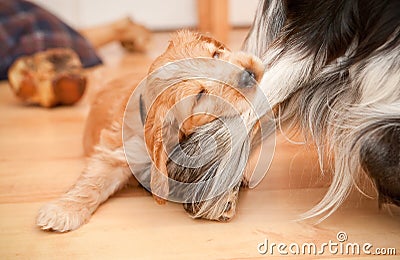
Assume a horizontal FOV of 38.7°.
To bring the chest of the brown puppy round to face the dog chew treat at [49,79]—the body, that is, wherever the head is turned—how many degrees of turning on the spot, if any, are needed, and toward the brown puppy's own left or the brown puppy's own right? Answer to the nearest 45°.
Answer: approximately 135° to the brown puppy's own left

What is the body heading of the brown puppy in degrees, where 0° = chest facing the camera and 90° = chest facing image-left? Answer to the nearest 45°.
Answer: approximately 315°

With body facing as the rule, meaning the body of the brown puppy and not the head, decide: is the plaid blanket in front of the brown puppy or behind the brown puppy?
behind
